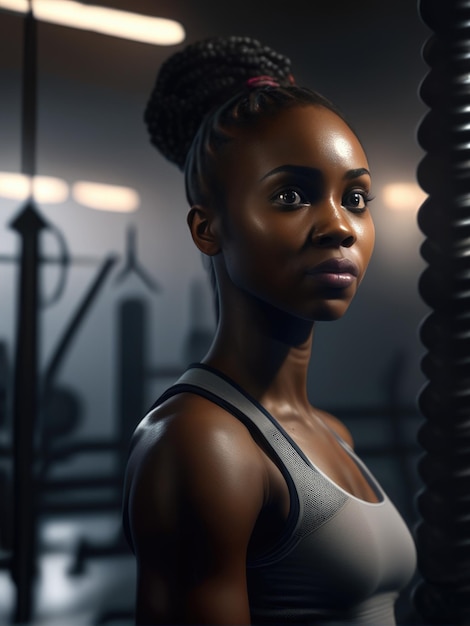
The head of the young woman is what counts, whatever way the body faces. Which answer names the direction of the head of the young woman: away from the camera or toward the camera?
toward the camera

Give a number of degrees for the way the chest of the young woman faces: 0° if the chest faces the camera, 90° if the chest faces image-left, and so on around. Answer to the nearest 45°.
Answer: approximately 315°
